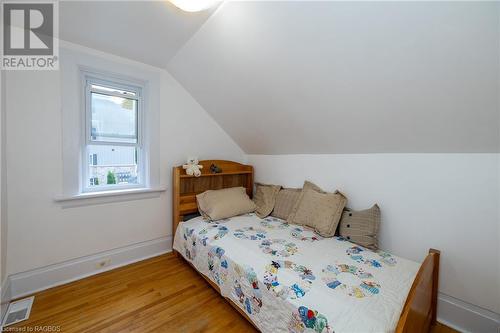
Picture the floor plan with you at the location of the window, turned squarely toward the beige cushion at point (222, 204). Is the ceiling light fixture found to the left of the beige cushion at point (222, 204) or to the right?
right

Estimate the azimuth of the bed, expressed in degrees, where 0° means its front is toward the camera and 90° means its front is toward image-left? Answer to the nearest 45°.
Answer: approximately 315°

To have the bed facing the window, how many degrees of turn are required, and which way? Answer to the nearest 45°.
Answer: approximately 135° to its right
